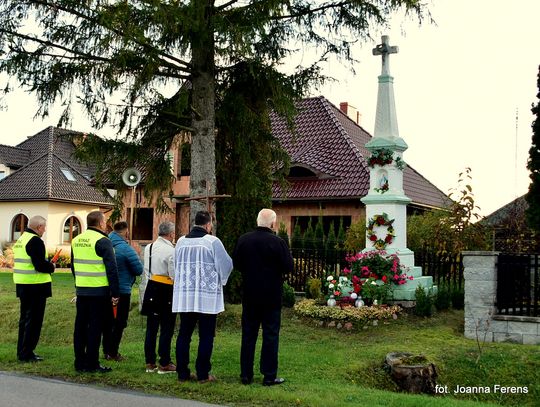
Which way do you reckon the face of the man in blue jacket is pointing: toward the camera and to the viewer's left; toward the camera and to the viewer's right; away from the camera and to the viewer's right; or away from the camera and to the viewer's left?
away from the camera and to the viewer's right

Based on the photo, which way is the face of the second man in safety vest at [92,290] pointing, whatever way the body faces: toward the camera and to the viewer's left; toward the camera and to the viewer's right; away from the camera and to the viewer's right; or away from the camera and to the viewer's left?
away from the camera and to the viewer's right

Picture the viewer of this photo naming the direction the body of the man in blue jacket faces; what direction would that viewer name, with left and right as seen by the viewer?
facing away from the viewer and to the right of the viewer

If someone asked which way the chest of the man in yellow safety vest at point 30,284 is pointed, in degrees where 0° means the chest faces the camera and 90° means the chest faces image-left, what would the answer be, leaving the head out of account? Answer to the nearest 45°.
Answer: approximately 225°

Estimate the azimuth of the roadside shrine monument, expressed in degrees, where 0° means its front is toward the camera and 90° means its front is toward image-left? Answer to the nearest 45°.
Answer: approximately 45°

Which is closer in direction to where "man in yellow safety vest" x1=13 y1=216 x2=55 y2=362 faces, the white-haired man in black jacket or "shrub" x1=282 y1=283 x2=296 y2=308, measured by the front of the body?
the shrub
